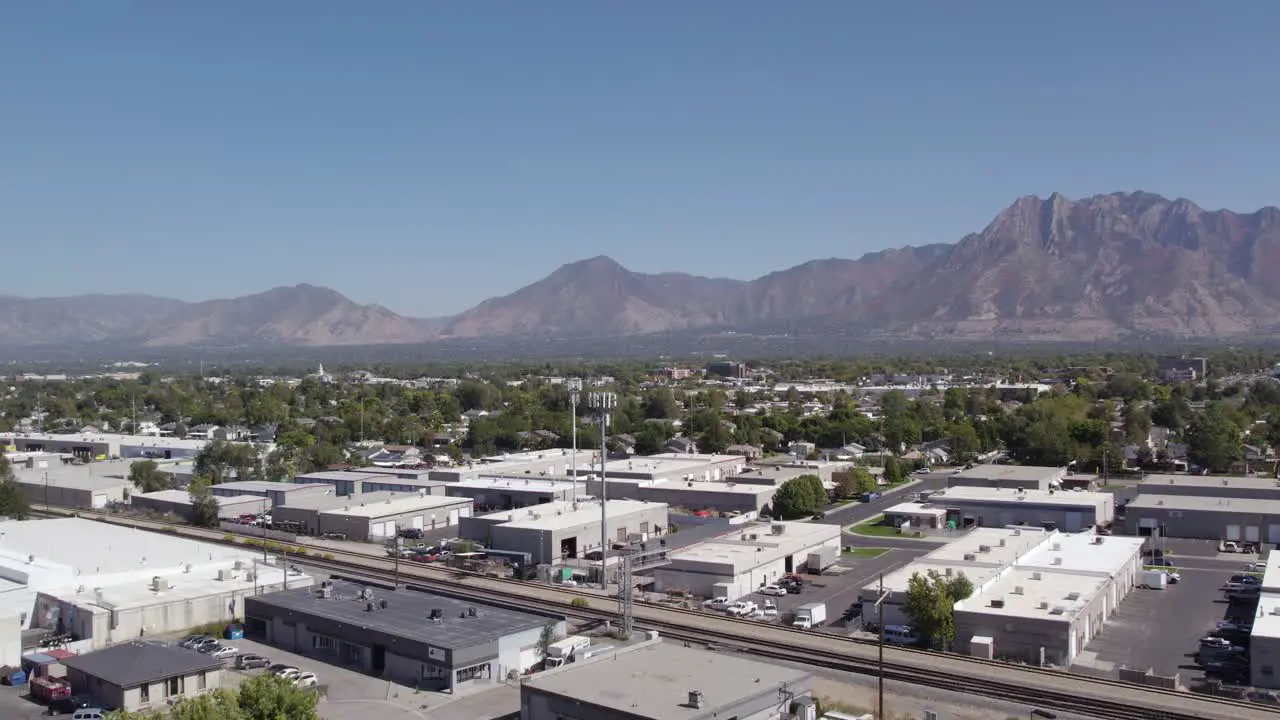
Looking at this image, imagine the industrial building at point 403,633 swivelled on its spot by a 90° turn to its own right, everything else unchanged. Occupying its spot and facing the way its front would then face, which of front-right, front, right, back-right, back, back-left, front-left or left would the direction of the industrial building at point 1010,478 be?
right

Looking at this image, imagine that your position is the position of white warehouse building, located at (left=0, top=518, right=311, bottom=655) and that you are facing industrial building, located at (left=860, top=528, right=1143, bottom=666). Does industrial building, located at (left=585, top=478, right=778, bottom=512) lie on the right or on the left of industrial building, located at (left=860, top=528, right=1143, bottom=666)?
left

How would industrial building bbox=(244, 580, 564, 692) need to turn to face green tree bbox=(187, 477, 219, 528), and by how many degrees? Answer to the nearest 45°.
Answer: approximately 135° to its right

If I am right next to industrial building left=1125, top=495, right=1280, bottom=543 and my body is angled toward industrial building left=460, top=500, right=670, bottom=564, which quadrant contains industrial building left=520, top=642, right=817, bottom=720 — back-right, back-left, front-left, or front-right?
front-left

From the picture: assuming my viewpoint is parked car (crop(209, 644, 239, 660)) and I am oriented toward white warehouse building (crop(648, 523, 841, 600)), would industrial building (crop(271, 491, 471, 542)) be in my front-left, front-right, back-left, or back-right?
front-left

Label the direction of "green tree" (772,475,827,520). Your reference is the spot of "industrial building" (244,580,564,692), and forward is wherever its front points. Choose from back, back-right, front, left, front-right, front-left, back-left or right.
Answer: back

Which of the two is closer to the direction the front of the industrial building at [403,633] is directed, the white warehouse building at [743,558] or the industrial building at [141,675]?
the industrial building

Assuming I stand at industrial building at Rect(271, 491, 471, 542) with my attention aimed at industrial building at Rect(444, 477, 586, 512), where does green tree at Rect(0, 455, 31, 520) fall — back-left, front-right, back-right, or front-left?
back-left

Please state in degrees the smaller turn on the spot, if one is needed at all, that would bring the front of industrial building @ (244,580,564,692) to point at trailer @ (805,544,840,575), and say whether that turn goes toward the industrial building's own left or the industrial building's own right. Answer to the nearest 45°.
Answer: approximately 180°

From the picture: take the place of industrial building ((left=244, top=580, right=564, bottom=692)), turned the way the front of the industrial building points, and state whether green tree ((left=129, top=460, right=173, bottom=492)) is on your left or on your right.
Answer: on your right

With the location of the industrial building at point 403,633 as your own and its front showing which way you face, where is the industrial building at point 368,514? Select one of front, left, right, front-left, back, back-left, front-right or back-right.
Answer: back-right

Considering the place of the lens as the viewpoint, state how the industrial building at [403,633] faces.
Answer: facing the viewer and to the left of the viewer

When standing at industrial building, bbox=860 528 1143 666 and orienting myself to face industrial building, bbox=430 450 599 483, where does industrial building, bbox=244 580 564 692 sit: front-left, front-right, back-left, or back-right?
front-left

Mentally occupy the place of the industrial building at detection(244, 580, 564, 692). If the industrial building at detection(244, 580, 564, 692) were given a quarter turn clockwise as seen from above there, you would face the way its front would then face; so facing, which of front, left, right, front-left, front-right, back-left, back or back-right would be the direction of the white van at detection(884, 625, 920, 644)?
back-right

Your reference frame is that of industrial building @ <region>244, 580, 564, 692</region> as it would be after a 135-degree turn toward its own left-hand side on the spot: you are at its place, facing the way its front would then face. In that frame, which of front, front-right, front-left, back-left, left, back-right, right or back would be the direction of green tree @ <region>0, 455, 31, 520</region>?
back-left

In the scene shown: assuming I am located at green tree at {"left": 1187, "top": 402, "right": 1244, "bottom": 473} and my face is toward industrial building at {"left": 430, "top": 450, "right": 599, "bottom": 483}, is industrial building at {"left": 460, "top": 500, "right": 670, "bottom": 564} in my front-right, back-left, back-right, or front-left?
front-left

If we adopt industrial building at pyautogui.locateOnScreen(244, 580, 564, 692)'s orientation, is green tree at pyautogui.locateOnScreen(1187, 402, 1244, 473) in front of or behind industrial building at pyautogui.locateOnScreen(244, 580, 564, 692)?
behind
